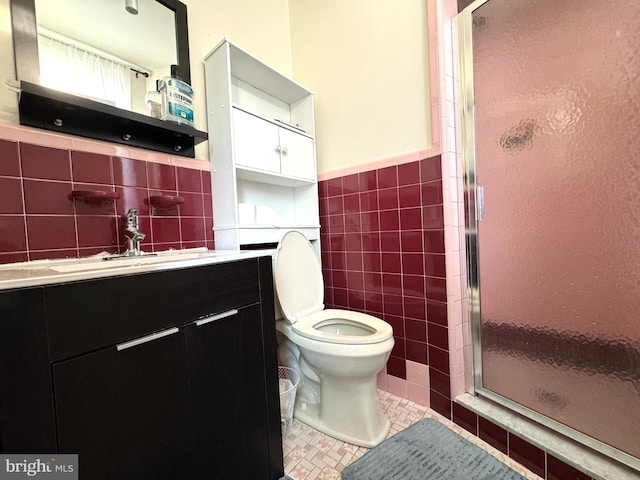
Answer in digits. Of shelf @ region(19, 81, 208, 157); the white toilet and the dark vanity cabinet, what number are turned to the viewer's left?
0

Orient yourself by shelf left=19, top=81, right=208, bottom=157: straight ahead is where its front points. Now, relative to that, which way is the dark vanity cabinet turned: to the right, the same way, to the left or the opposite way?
the same way

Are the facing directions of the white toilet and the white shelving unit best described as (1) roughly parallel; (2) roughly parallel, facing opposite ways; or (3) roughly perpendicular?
roughly parallel

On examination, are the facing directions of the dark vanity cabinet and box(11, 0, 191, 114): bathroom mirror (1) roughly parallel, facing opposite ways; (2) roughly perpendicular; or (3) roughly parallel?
roughly parallel

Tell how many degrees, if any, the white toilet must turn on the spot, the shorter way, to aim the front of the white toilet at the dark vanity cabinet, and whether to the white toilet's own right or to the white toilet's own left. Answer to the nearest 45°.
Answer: approximately 90° to the white toilet's own right

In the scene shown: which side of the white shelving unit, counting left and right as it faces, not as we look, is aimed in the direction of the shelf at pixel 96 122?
right

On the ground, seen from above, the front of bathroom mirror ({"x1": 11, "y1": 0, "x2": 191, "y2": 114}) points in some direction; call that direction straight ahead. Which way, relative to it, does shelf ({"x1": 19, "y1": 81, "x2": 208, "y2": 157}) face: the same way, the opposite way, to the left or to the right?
the same way

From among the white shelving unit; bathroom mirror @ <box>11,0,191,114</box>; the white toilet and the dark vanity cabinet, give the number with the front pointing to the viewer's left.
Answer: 0

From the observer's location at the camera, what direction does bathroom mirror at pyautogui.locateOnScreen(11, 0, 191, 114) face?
facing the viewer and to the right of the viewer

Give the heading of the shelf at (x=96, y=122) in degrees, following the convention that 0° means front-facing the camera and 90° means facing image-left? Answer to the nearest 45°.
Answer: approximately 315°
